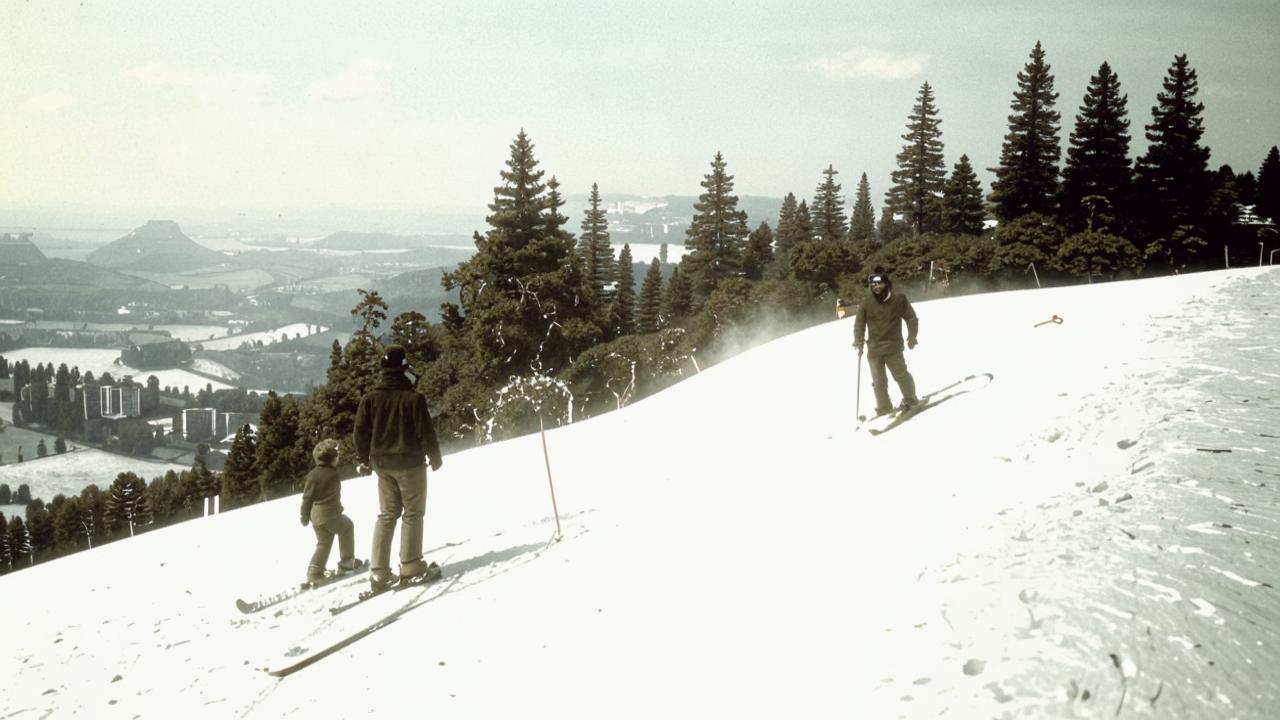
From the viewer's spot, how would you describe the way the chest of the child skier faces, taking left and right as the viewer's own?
facing away from the viewer and to the right of the viewer

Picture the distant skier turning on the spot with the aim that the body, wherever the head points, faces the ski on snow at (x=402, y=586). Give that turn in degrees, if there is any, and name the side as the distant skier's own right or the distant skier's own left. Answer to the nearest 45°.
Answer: approximately 45° to the distant skier's own right

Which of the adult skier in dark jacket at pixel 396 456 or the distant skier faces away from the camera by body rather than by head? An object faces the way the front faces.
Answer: the adult skier in dark jacket

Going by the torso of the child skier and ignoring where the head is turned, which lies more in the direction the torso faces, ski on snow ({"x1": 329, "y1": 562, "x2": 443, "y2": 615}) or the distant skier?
the distant skier

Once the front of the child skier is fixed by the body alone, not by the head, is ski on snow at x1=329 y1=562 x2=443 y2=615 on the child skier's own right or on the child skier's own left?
on the child skier's own right

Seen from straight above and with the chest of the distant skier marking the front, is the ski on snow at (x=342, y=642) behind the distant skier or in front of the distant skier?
in front

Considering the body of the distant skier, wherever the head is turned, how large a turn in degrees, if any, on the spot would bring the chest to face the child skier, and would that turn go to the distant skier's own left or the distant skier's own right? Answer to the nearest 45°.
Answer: approximately 45° to the distant skier's own right

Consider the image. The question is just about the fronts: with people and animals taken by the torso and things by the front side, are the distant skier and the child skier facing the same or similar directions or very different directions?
very different directions

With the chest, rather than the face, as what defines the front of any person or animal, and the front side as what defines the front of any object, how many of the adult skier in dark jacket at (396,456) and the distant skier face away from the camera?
1

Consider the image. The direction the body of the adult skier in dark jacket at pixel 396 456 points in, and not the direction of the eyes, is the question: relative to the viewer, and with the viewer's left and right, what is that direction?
facing away from the viewer

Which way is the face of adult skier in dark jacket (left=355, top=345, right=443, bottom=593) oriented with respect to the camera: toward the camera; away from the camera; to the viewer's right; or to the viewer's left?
away from the camera
